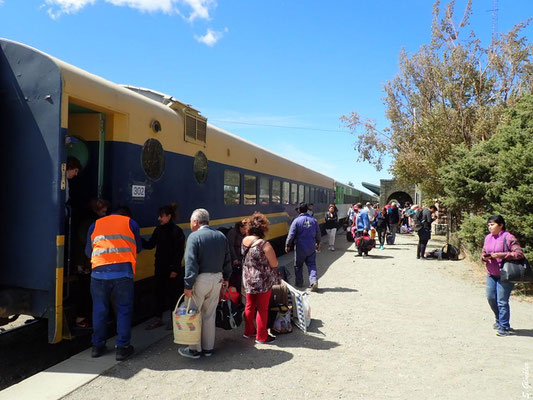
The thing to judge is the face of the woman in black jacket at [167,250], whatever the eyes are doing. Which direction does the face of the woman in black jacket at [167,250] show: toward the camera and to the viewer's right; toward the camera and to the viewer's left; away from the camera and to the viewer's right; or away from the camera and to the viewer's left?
toward the camera and to the viewer's left

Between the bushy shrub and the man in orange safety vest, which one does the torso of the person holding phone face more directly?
the man in orange safety vest

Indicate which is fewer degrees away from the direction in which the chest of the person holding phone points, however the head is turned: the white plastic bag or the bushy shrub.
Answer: the white plastic bag

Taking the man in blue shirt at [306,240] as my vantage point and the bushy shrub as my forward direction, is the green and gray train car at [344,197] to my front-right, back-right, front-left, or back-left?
front-left

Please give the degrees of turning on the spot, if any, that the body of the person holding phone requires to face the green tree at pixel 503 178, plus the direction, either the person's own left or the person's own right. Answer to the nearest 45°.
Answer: approximately 135° to the person's own right

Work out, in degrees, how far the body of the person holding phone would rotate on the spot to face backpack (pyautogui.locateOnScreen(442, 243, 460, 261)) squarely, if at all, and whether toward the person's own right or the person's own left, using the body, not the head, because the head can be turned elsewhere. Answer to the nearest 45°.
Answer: approximately 135° to the person's own right

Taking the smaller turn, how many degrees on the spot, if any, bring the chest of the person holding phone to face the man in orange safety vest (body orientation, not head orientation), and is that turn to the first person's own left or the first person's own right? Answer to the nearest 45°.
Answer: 0° — they already face them

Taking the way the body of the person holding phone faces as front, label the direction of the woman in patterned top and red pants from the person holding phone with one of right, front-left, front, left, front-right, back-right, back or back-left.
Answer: front

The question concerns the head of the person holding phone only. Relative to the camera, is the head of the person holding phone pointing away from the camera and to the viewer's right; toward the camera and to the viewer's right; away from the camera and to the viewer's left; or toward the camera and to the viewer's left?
toward the camera and to the viewer's left

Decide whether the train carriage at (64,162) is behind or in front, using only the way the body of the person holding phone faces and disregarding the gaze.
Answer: in front

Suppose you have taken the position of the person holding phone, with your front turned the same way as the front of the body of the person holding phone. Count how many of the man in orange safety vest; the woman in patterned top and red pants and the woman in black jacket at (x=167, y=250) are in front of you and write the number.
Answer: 3

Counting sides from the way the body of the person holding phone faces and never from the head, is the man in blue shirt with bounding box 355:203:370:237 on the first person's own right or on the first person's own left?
on the first person's own right

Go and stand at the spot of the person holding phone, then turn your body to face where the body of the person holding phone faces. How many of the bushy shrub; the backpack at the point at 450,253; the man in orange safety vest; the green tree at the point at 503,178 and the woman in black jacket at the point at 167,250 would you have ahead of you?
2
